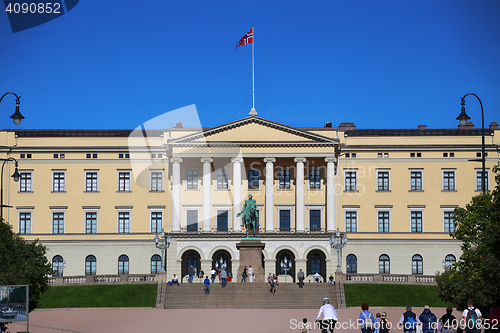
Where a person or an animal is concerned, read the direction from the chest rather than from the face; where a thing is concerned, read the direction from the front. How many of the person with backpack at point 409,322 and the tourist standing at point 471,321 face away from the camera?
2

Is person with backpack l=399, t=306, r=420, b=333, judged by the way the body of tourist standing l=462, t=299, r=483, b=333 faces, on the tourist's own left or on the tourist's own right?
on the tourist's own left

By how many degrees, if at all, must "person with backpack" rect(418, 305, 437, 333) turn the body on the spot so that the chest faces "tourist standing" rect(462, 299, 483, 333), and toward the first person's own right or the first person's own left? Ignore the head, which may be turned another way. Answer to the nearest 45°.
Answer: approximately 135° to the first person's own right

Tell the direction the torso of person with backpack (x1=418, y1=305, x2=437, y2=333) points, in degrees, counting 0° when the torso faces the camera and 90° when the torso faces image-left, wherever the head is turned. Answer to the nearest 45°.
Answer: approximately 180°

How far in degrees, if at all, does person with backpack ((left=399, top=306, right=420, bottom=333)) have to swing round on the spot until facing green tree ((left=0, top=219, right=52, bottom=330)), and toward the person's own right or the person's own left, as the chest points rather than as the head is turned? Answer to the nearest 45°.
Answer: approximately 90° to the person's own left

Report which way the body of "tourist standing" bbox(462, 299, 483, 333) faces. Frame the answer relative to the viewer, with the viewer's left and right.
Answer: facing away from the viewer

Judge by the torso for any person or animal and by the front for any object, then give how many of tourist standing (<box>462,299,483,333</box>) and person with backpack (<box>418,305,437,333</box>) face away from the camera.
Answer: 2

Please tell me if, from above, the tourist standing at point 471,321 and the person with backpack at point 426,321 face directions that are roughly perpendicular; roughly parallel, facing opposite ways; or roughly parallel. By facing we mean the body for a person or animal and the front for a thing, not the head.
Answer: roughly parallel

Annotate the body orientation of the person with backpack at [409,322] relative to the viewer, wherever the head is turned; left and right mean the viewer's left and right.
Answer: facing away from the viewer
